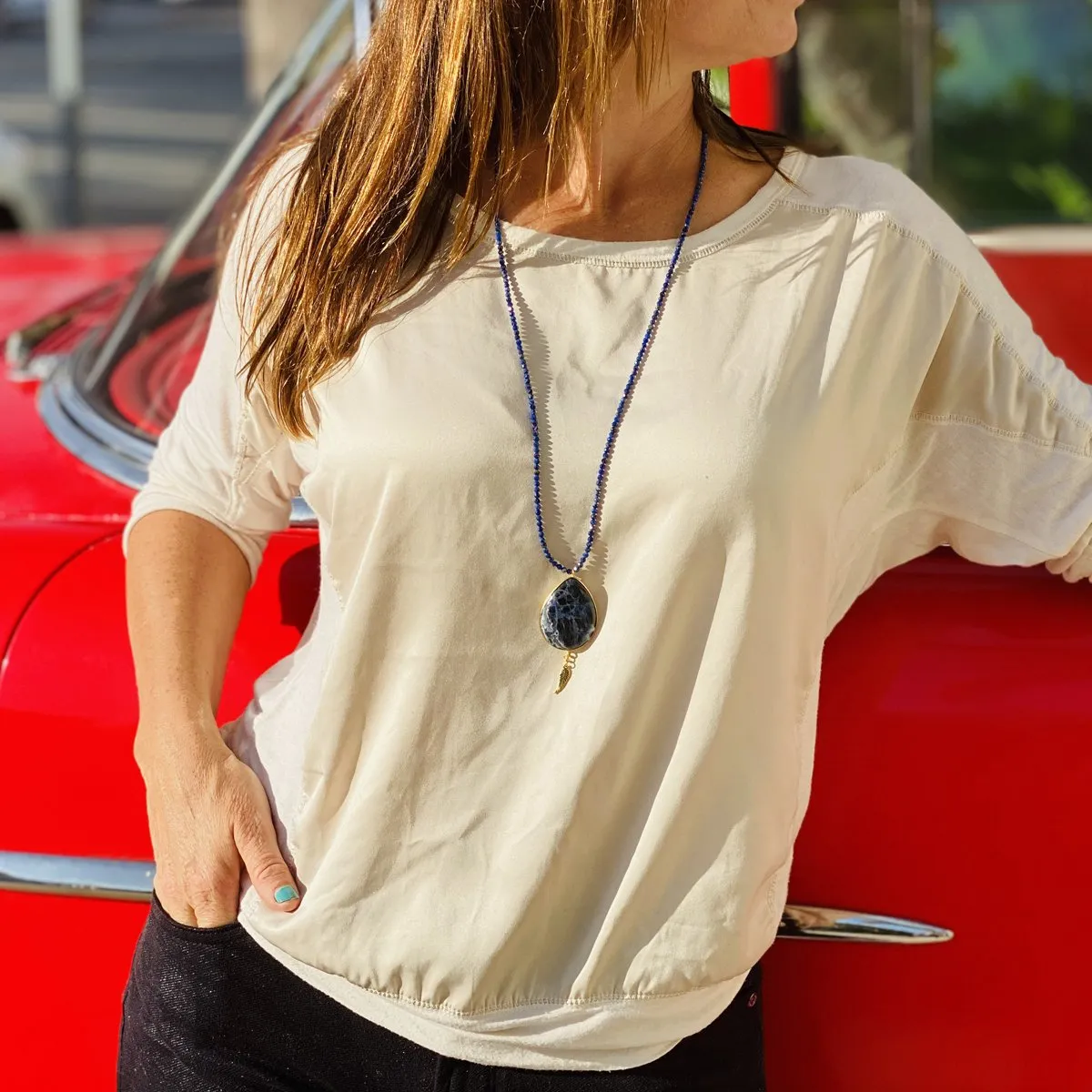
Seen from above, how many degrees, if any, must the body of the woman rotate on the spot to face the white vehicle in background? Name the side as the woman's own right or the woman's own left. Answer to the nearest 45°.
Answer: approximately 135° to the woman's own right

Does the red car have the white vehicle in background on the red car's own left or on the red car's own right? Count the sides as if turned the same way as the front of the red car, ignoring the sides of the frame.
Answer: on the red car's own right

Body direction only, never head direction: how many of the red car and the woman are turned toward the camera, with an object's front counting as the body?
1

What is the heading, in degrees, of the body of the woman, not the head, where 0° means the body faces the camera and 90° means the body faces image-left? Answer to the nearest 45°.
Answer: approximately 0°

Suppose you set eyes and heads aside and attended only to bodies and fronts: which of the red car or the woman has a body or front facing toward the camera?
the woman

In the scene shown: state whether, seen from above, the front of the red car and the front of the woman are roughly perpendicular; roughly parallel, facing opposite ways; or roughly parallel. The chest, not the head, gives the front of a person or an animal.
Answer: roughly perpendicular

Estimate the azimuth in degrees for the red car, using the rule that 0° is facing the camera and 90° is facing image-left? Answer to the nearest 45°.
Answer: approximately 90°
